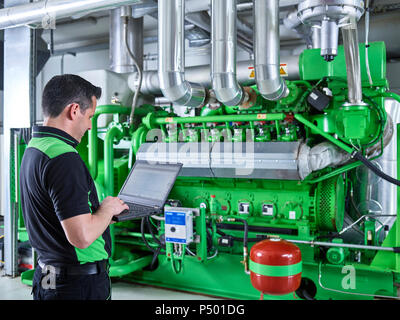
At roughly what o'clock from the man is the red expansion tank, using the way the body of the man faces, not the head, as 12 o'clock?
The red expansion tank is roughly at 1 o'clock from the man.

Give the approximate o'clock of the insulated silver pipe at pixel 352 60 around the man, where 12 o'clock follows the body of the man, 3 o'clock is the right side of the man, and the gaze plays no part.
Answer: The insulated silver pipe is roughly at 1 o'clock from the man.

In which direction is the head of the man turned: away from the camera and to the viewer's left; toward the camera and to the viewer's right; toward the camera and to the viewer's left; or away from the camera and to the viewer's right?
away from the camera and to the viewer's right

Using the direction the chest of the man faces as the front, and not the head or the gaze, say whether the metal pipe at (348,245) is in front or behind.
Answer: in front

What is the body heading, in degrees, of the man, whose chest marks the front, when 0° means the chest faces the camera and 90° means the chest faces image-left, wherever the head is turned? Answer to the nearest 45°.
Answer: approximately 225°

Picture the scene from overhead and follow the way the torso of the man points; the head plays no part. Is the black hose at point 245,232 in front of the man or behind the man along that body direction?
in front

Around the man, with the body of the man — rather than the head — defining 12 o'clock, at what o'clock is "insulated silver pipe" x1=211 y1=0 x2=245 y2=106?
The insulated silver pipe is roughly at 12 o'clock from the man.

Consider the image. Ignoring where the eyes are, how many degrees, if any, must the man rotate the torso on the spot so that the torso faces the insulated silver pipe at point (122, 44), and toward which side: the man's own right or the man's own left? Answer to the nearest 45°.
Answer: approximately 45° to the man's own left

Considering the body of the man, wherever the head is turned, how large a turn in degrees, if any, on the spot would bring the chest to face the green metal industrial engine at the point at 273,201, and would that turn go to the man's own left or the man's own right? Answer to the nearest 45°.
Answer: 0° — they already face it
